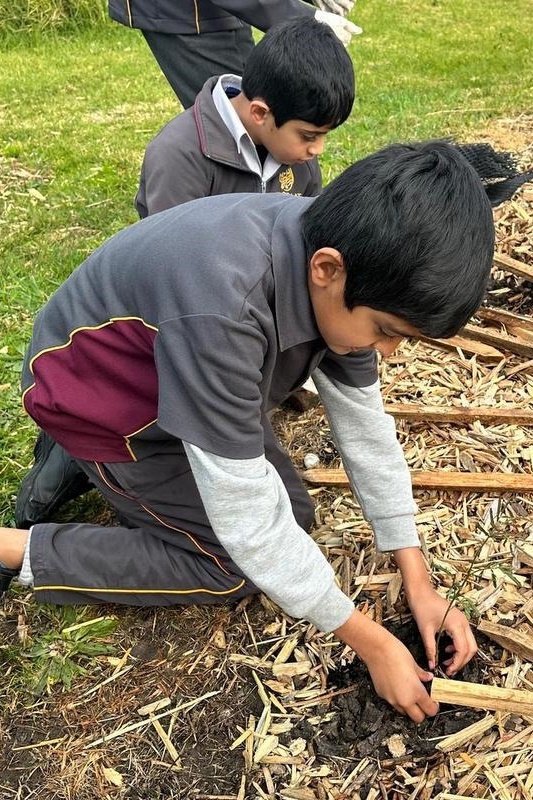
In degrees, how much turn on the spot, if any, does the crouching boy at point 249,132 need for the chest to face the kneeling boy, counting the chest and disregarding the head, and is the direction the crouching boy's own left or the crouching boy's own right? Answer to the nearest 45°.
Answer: approximately 45° to the crouching boy's own right

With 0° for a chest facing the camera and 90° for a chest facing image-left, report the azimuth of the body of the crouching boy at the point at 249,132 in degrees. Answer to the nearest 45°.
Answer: approximately 315°

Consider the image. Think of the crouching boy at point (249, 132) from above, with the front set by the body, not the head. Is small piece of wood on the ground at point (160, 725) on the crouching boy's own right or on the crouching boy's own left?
on the crouching boy's own right

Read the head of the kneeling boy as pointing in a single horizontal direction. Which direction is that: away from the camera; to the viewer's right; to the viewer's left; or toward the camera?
to the viewer's right

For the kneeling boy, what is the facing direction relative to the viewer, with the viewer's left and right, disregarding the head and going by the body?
facing to the right of the viewer
